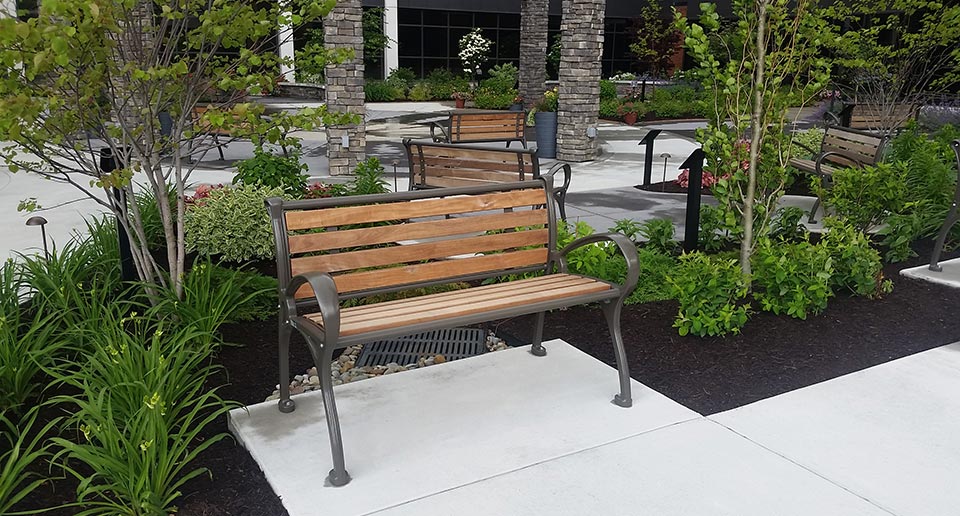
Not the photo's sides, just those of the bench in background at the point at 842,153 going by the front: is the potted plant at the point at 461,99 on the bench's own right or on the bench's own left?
on the bench's own right

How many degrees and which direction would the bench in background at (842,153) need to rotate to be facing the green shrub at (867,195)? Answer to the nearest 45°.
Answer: approximately 45° to its left

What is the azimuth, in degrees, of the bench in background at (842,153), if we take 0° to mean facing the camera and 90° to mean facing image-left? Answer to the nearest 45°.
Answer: approximately 45°

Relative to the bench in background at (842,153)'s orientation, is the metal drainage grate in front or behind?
in front

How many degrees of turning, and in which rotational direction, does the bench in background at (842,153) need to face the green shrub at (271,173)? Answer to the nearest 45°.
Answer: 0° — it already faces it

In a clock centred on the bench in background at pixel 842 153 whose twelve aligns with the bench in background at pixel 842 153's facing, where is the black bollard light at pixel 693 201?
The black bollard light is roughly at 11 o'clock from the bench in background.

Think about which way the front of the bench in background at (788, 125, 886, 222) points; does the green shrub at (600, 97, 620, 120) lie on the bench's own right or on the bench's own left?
on the bench's own right

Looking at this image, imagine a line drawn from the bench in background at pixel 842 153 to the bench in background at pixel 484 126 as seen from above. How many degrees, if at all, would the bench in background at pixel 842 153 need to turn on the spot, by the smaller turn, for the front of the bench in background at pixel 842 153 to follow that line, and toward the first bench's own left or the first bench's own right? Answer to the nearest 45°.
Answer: approximately 90° to the first bench's own right

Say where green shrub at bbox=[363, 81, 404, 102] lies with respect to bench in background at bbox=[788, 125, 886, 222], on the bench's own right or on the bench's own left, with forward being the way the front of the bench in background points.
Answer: on the bench's own right

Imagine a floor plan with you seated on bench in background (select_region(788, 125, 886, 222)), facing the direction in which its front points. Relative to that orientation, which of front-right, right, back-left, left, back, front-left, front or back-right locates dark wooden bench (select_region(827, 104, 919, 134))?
back-right

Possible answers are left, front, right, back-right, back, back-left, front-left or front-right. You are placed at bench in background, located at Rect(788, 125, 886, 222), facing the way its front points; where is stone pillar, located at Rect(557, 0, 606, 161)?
right

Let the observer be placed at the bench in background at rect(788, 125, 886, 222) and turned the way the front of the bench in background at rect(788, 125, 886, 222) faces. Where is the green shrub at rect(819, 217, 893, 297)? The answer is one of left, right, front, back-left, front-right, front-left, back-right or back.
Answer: front-left

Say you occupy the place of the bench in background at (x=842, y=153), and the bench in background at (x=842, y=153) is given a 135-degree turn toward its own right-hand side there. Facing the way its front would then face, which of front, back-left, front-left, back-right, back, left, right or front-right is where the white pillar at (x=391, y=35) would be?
front-left

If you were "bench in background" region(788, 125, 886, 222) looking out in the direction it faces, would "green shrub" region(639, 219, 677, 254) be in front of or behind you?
in front
